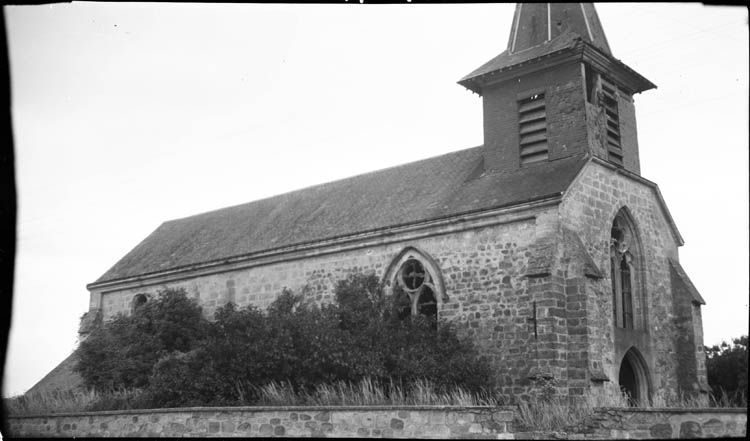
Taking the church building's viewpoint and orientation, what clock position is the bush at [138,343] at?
The bush is roughly at 5 o'clock from the church building.

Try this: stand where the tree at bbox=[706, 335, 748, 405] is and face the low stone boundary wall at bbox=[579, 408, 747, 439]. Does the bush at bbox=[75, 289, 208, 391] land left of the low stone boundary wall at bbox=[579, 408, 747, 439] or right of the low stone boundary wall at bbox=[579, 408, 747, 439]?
right

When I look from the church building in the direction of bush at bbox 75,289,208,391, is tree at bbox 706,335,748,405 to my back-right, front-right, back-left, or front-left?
back-right

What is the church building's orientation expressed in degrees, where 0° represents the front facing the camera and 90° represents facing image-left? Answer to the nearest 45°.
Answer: approximately 315°

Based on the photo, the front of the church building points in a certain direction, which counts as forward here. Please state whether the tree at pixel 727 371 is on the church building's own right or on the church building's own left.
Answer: on the church building's own left

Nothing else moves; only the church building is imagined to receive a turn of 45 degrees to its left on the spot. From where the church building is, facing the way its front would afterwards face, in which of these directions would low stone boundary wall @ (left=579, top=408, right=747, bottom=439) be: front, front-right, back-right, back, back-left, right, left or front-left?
right
